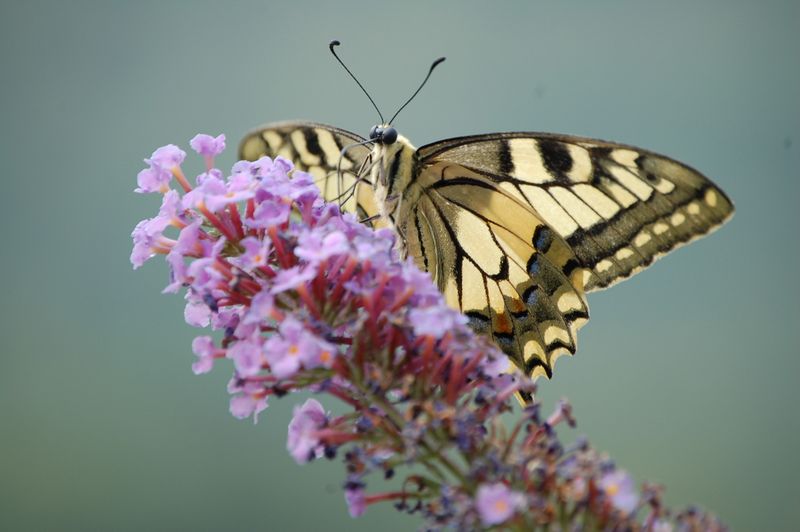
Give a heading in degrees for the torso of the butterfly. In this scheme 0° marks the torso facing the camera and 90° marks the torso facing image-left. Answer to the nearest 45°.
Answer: approximately 45°
